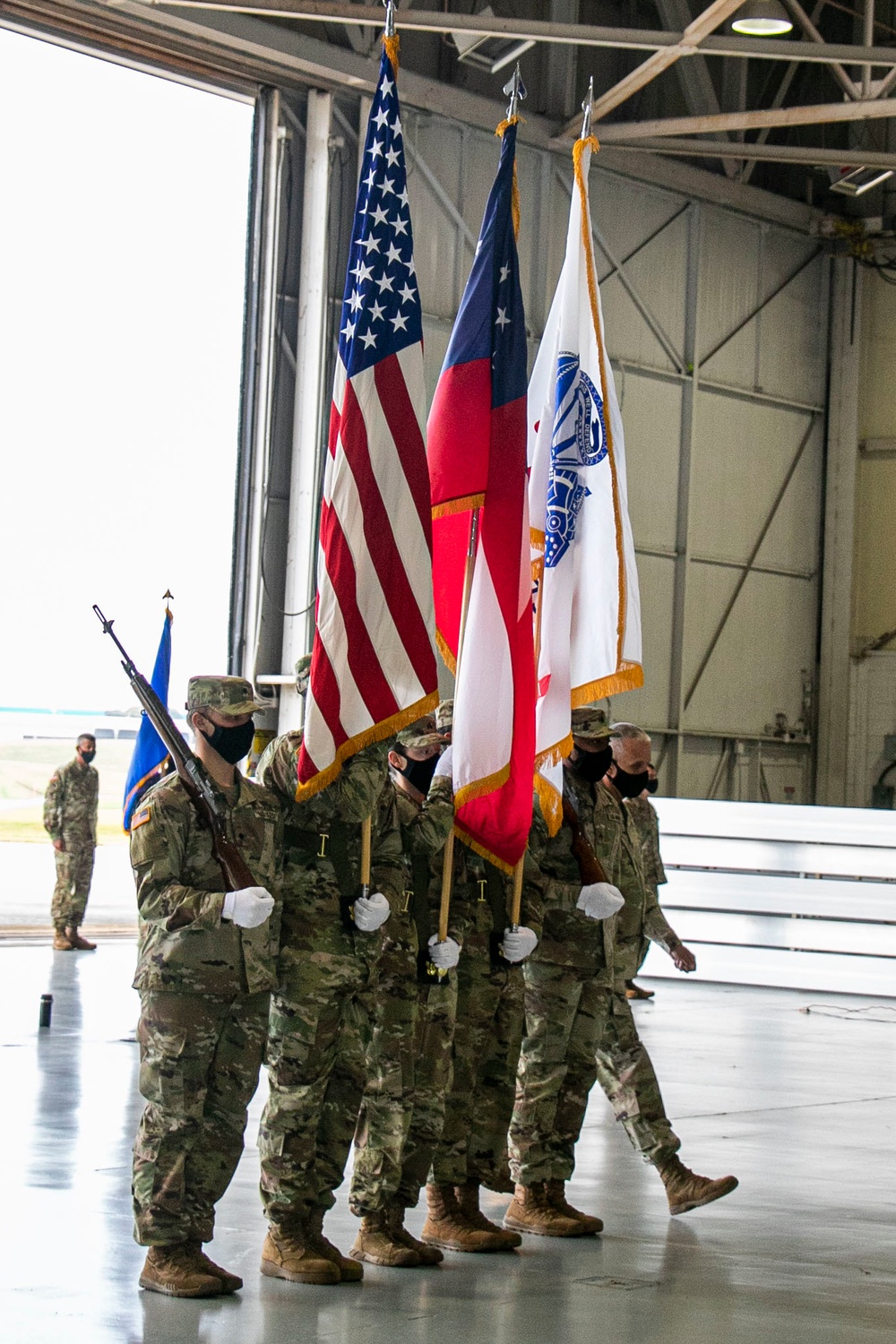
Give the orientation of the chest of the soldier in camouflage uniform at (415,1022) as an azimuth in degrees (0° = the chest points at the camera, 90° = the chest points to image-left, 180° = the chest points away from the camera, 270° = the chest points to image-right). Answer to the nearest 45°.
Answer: approximately 315°

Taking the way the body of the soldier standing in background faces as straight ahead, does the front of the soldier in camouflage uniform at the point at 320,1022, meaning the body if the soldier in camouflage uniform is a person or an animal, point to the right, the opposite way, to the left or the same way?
the same way

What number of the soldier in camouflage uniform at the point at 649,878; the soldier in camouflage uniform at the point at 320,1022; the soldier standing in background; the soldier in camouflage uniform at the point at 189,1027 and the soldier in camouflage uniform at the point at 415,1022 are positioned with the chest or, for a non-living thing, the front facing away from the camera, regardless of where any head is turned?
0

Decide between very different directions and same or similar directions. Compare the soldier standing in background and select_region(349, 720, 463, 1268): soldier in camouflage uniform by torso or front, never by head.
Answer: same or similar directions

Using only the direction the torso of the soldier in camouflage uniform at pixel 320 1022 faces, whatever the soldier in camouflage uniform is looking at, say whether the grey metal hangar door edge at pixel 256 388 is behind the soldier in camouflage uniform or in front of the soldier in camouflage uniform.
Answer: behind

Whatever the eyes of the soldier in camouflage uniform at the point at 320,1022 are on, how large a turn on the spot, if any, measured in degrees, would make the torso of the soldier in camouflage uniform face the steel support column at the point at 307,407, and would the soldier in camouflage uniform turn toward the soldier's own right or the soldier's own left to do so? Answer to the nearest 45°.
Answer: approximately 135° to the soldier's own left

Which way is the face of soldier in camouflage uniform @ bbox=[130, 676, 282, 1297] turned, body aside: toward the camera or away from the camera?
toward the camera

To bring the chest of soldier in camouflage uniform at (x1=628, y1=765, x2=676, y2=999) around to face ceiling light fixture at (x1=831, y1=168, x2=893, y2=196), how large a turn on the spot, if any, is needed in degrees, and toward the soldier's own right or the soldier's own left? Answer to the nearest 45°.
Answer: approximately 90° to the soldier's own left

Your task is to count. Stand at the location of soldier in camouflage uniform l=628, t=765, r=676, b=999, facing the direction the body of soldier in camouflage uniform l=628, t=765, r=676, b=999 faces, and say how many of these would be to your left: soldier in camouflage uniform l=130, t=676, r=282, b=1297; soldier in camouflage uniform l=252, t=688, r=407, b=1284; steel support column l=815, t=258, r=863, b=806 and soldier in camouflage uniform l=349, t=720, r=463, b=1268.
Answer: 1

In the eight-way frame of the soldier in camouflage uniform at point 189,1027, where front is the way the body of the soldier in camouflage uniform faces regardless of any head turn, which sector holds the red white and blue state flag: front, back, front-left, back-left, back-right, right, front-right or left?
left

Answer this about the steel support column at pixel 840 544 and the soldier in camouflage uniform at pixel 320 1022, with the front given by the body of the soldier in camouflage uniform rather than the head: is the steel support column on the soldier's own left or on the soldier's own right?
on the soldier's own left

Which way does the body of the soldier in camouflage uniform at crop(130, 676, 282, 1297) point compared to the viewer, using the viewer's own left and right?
facing the viewer and to the right of the viewer
